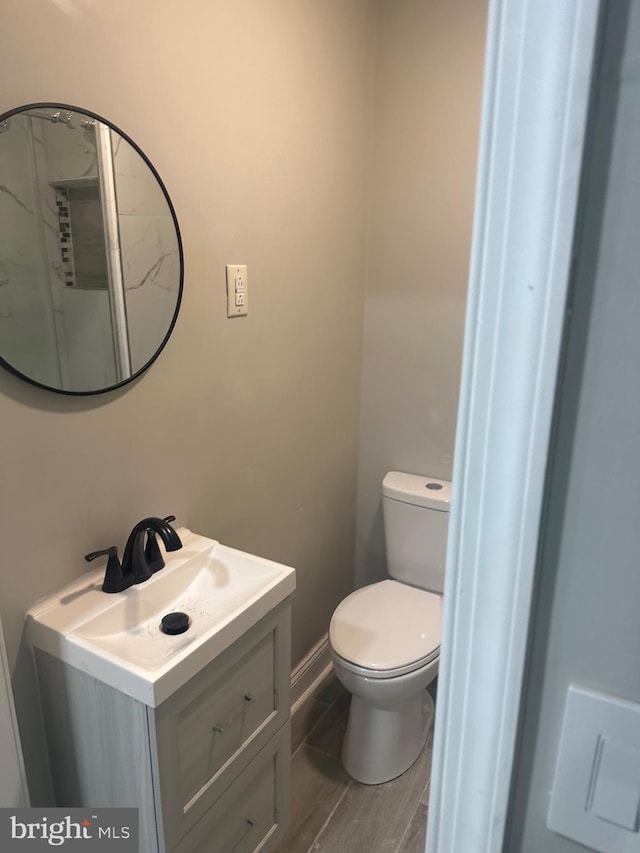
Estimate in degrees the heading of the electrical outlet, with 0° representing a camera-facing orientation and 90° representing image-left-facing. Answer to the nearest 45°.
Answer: approximately 315°

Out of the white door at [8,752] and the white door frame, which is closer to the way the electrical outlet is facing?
the white door frame

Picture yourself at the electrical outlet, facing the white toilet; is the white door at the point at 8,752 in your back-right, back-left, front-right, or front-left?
back-right

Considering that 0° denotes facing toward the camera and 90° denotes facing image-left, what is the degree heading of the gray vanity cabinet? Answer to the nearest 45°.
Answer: approximately 315°

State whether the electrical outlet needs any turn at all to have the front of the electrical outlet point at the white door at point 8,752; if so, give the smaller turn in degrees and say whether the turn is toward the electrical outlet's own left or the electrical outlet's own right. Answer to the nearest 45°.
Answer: approximately 90° to the electrical outlet's own right

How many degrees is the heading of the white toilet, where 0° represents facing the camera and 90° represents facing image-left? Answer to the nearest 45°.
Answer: approximately 45°

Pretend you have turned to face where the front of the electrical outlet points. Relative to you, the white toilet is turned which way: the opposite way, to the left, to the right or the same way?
to the right
